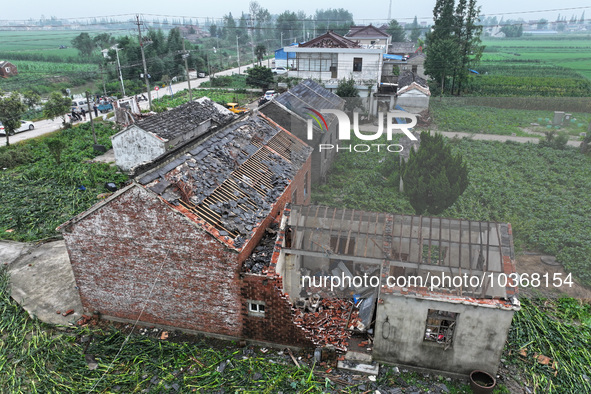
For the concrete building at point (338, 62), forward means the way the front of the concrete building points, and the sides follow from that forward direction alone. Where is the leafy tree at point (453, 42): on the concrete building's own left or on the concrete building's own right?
on the concrete building's own left

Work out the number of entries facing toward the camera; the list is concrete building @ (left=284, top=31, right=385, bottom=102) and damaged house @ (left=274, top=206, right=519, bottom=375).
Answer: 2

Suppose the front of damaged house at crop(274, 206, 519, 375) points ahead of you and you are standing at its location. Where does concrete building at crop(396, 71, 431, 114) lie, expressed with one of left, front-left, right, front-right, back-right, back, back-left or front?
back

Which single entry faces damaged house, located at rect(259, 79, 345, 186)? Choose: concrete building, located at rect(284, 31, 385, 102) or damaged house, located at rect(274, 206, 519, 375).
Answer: the concrete building

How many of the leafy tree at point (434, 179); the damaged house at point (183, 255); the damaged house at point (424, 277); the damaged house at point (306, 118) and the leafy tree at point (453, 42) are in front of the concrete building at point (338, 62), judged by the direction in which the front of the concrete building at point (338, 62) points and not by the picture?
4

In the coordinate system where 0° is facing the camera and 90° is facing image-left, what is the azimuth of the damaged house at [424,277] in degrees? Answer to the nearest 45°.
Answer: approximately 0°

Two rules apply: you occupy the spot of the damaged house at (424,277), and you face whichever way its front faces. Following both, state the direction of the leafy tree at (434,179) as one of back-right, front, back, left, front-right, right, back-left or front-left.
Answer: back

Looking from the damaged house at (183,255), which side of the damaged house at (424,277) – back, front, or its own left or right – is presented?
right
